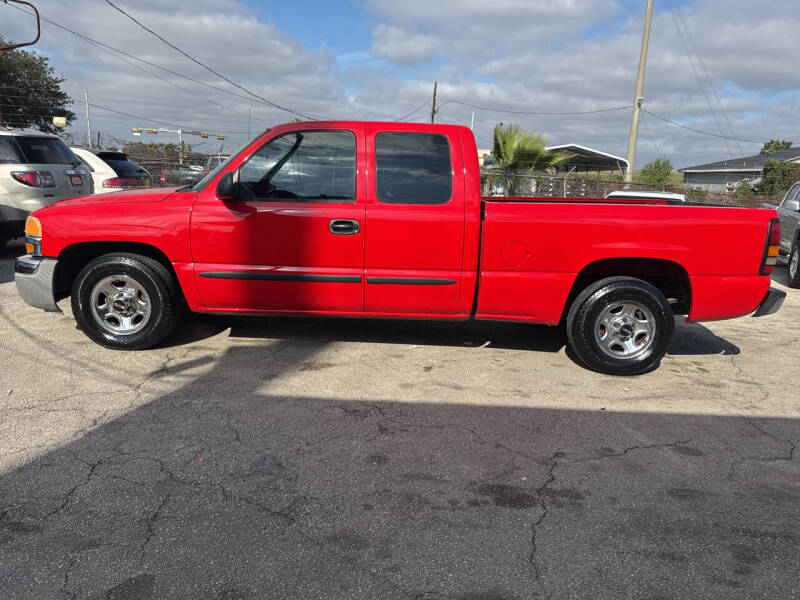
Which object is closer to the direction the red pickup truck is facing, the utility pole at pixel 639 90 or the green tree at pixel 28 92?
the green tree

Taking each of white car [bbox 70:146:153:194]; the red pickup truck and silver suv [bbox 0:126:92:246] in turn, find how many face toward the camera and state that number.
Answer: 0

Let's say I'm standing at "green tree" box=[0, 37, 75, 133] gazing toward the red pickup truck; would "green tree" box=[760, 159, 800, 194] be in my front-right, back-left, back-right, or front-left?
front-left

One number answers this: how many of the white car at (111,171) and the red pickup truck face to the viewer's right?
0

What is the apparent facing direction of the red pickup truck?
to the viewer's left

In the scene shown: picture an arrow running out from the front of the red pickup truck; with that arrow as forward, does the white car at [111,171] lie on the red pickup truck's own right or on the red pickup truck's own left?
on the red pickup truck's own right

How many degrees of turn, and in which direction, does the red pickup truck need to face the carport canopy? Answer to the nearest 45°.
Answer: approximately 90° to its right

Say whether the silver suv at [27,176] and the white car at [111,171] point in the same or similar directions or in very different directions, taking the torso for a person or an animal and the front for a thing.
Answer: same or similar directions

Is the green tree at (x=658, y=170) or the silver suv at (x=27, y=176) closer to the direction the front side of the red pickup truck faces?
the silver suv

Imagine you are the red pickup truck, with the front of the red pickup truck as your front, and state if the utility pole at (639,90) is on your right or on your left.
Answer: on your right

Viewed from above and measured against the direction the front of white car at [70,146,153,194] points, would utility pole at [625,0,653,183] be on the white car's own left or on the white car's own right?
on the white car's own right

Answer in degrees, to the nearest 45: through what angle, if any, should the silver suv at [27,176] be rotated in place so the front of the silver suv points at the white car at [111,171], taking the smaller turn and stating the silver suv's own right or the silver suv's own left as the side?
approximately 90° to the silver suv's own right

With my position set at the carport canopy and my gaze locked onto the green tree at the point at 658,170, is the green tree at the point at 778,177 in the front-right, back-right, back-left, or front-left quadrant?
front-right

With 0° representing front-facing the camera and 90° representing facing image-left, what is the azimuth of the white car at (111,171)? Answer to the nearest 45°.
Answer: approximately 135°
